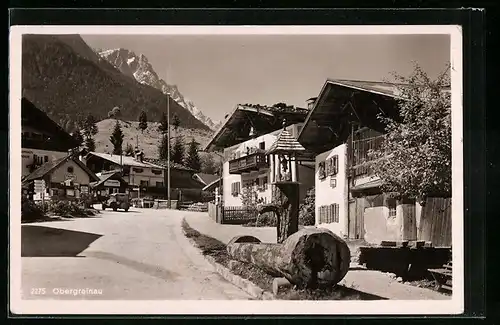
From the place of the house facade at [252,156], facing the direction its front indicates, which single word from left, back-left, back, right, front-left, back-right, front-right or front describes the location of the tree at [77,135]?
front-right

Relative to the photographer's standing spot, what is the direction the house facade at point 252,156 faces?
facing the viewer and to the left of the viewer

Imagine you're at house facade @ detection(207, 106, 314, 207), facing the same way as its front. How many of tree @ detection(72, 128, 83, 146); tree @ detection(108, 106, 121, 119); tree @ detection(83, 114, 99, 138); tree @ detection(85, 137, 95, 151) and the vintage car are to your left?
0
